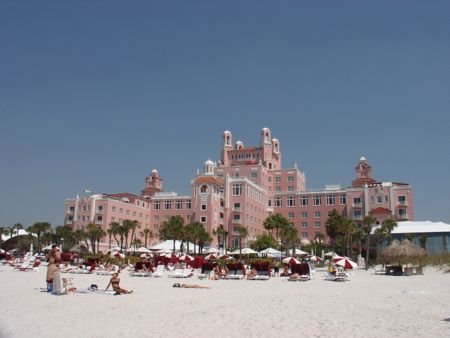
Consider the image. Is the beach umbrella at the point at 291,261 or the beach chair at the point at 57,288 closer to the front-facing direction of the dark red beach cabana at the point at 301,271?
the beach chair

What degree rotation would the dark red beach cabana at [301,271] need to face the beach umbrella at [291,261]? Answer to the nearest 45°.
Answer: approximately 135° to its right

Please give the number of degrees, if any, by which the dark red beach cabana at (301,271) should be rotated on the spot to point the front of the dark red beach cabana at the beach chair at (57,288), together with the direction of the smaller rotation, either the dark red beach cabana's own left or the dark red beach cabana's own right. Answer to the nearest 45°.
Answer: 0° — it already faces it

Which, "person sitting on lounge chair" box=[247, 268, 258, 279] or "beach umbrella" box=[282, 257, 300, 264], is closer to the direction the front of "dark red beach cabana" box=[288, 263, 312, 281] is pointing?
the person sitting on lounge chair

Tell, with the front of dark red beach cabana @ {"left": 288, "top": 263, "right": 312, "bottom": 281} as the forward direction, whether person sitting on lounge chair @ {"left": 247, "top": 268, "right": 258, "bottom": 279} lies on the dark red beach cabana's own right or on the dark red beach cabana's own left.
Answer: on the dark red beach cabana's own right

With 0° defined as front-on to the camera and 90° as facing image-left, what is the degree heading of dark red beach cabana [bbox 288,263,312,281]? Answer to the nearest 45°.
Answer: approximately 45°
